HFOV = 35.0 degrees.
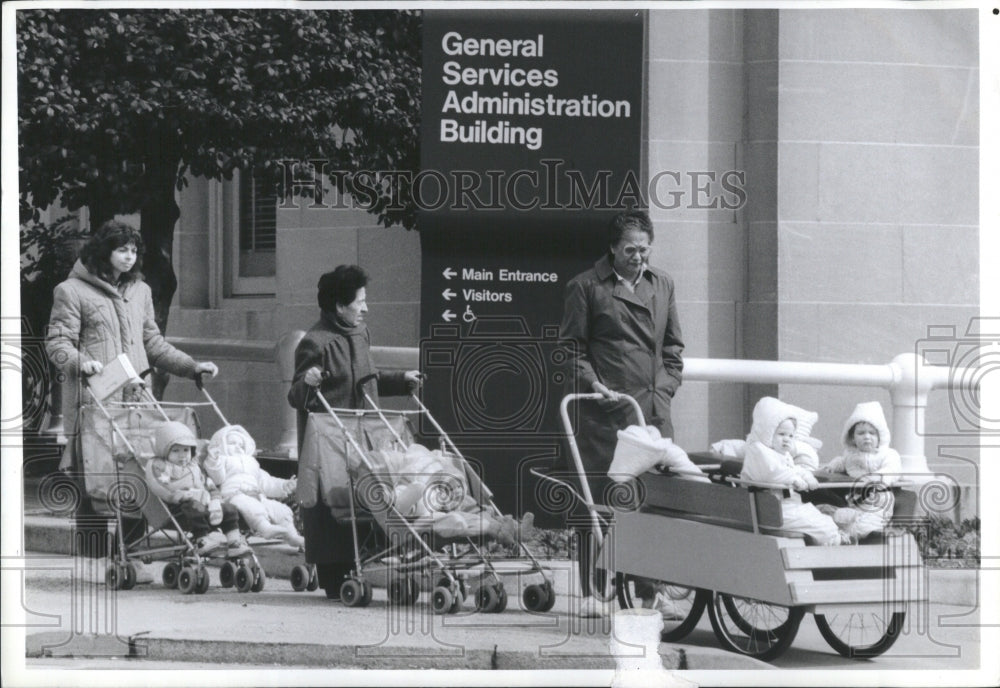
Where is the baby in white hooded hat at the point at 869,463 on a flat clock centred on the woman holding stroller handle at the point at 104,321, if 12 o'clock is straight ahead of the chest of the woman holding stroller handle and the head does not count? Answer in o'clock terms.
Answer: The baby in white hooded hat is roughly at 11 o'clock from the woman holding stroller handle.

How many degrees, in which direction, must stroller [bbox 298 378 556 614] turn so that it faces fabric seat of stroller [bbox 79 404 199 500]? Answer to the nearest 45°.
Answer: approximately 135° to its right

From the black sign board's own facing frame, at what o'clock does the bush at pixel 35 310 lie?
The bush is roughly at 3 o'clock from the black sign board.

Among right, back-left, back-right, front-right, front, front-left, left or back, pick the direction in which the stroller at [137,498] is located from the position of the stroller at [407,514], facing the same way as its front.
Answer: back-right

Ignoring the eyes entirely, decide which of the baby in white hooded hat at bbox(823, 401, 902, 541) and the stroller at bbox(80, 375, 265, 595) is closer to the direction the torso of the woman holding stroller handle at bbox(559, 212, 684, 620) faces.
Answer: the baby in white hooded hat

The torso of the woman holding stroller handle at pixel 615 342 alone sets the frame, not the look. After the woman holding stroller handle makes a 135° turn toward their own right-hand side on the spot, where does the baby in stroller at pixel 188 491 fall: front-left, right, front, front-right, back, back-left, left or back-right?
front

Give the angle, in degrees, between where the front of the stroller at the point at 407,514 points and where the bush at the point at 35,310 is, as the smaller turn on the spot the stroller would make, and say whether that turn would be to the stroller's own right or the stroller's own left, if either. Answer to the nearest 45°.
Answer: approximately 135° to the stroller's own right

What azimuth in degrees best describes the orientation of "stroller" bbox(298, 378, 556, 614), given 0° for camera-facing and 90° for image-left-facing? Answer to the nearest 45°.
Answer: approximately 315°

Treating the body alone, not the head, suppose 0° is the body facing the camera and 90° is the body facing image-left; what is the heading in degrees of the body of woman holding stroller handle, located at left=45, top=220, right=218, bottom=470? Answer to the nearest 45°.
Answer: approximately 315°

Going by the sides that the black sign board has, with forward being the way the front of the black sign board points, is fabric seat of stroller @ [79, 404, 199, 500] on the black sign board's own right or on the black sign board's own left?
on the black sign board's own right

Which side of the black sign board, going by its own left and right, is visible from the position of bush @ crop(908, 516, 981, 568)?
left

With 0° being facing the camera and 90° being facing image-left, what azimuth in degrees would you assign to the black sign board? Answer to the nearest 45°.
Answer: approximately 0°

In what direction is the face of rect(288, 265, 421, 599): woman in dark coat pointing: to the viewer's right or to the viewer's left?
to the viewer's right
